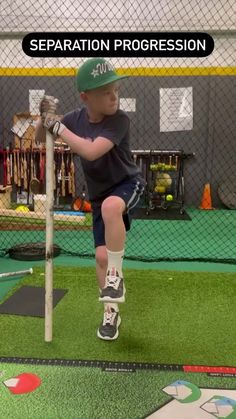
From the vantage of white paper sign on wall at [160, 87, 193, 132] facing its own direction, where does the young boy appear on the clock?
The young boy is roughly at 12 o'clock from the white paper sign on wall.

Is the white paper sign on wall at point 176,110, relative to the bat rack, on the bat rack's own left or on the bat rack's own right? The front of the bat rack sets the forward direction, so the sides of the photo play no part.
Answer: on the bat rack's own left

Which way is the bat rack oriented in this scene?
toward the camera

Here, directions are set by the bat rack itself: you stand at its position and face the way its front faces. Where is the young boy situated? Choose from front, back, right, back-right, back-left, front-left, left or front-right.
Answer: front

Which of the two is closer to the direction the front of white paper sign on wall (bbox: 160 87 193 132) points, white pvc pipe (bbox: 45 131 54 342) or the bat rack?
the white pvc pipe

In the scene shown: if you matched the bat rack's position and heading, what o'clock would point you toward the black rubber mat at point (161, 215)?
The black rubber mat is roughly at 10 o'clock from the bat rack.

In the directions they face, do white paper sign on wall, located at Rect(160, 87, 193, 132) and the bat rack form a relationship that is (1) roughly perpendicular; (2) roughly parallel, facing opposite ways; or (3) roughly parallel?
roughly parallel

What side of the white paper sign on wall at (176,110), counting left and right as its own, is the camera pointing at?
front

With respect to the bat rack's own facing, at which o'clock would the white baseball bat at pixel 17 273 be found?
The white baseball bat is roughly at 12 o'clock from the bat rack.

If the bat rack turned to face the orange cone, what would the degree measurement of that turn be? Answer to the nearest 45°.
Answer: approximately 90° to its left

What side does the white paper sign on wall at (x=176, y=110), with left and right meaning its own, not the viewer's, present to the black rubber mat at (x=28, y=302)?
front

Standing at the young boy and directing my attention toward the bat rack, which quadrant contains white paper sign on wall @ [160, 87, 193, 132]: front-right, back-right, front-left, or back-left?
front-right
